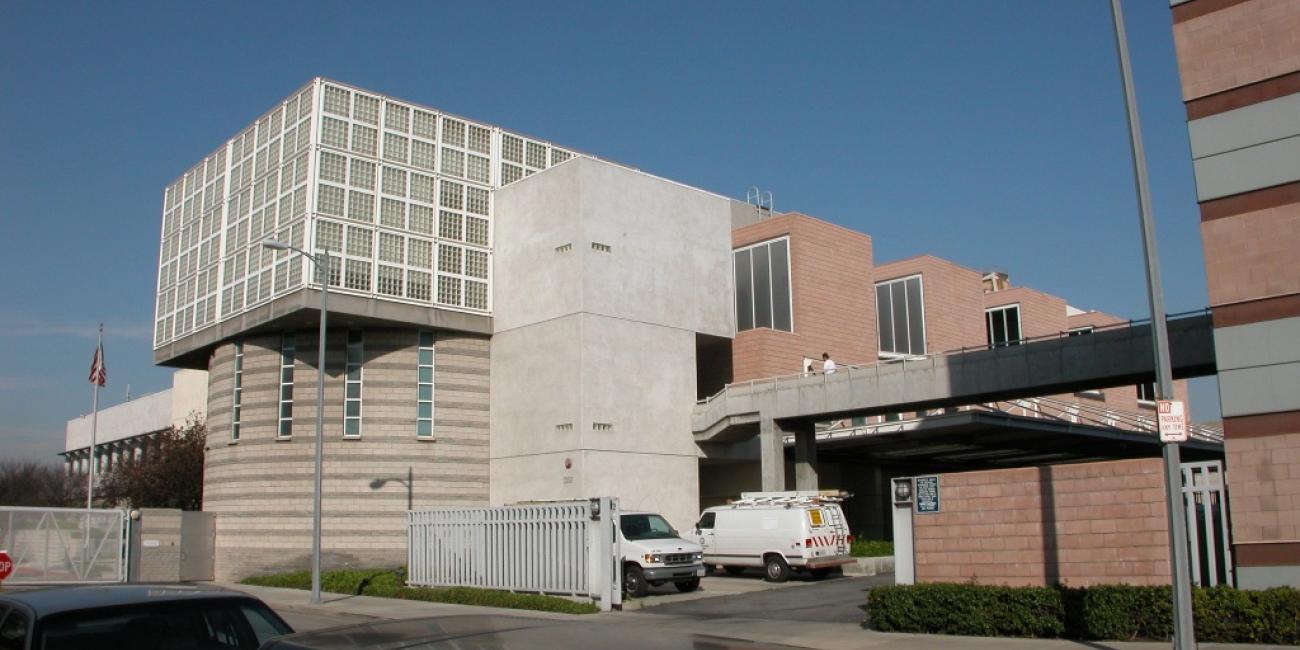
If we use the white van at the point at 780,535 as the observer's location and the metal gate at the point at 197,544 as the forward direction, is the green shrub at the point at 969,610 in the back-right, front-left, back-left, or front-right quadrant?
back-left

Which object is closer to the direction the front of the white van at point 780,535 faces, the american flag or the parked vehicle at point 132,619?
the american flag

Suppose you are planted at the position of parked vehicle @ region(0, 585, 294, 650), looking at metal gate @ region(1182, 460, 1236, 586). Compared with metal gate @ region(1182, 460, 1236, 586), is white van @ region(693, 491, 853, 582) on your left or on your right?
left

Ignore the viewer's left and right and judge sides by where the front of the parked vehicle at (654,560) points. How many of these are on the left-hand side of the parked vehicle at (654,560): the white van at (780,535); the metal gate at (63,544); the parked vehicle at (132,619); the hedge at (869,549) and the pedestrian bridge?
3

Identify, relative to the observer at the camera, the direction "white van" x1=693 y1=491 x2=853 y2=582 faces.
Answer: facing away from the viewer and to the left of the viewer

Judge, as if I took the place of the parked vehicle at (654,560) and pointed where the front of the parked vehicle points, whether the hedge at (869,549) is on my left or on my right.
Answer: on my left

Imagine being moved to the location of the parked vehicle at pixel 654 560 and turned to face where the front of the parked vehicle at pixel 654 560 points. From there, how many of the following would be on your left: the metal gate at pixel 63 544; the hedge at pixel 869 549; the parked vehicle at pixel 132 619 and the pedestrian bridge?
2

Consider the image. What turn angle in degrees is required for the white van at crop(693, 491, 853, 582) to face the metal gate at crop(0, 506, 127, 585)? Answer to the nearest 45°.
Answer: approximately 45° to its left

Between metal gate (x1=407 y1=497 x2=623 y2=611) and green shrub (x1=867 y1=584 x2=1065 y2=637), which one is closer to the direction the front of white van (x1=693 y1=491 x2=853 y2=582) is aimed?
the metal gate

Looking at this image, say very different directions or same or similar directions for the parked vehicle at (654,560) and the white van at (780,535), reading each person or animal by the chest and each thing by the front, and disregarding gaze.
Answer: very different directions
